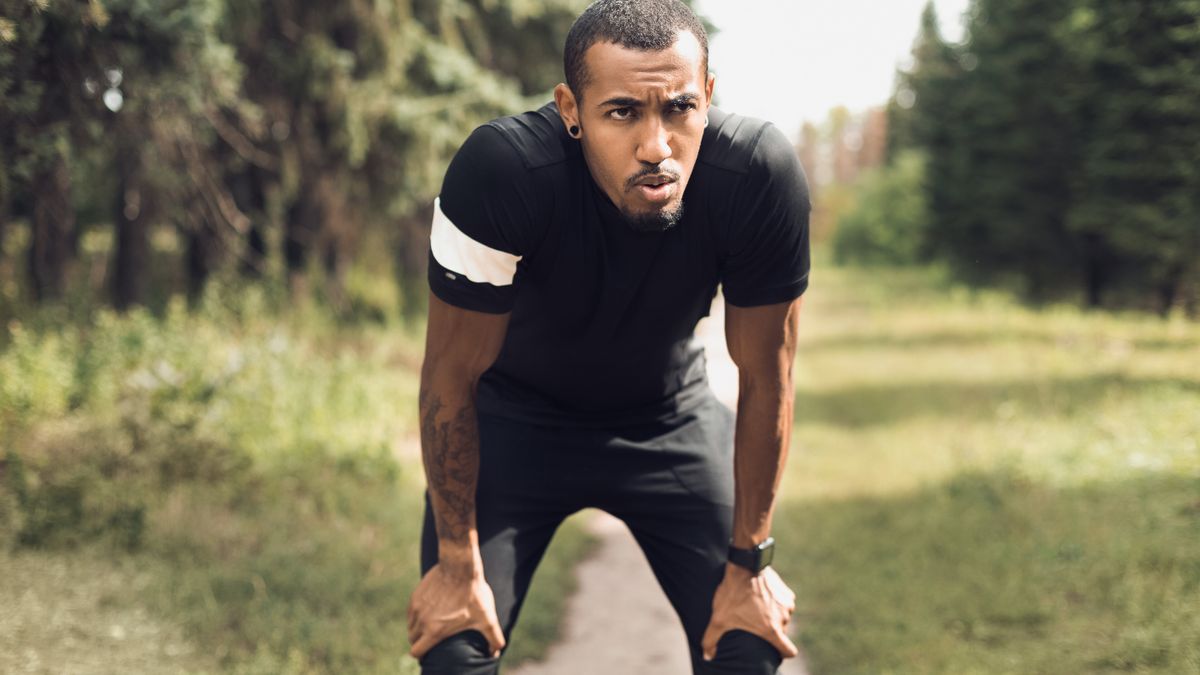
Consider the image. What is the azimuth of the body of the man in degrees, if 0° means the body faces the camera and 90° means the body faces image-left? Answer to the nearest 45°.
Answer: approximately 0°

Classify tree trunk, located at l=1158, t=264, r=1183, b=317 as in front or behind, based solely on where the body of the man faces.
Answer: behind

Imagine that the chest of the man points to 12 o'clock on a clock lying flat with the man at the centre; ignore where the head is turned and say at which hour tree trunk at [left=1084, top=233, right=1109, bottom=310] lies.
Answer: The tree trunk is roughly at 7 o'clock from the man.

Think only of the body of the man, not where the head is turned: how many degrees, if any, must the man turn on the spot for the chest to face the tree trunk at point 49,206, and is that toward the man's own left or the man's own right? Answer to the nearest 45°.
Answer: approximately 135° to the man's own right

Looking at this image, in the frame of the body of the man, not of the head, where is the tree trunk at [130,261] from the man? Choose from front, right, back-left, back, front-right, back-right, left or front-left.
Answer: back-right

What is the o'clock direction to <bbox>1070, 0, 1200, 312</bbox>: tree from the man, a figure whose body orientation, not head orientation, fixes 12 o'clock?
The tree is roughly at 7 o'clock from the man.
